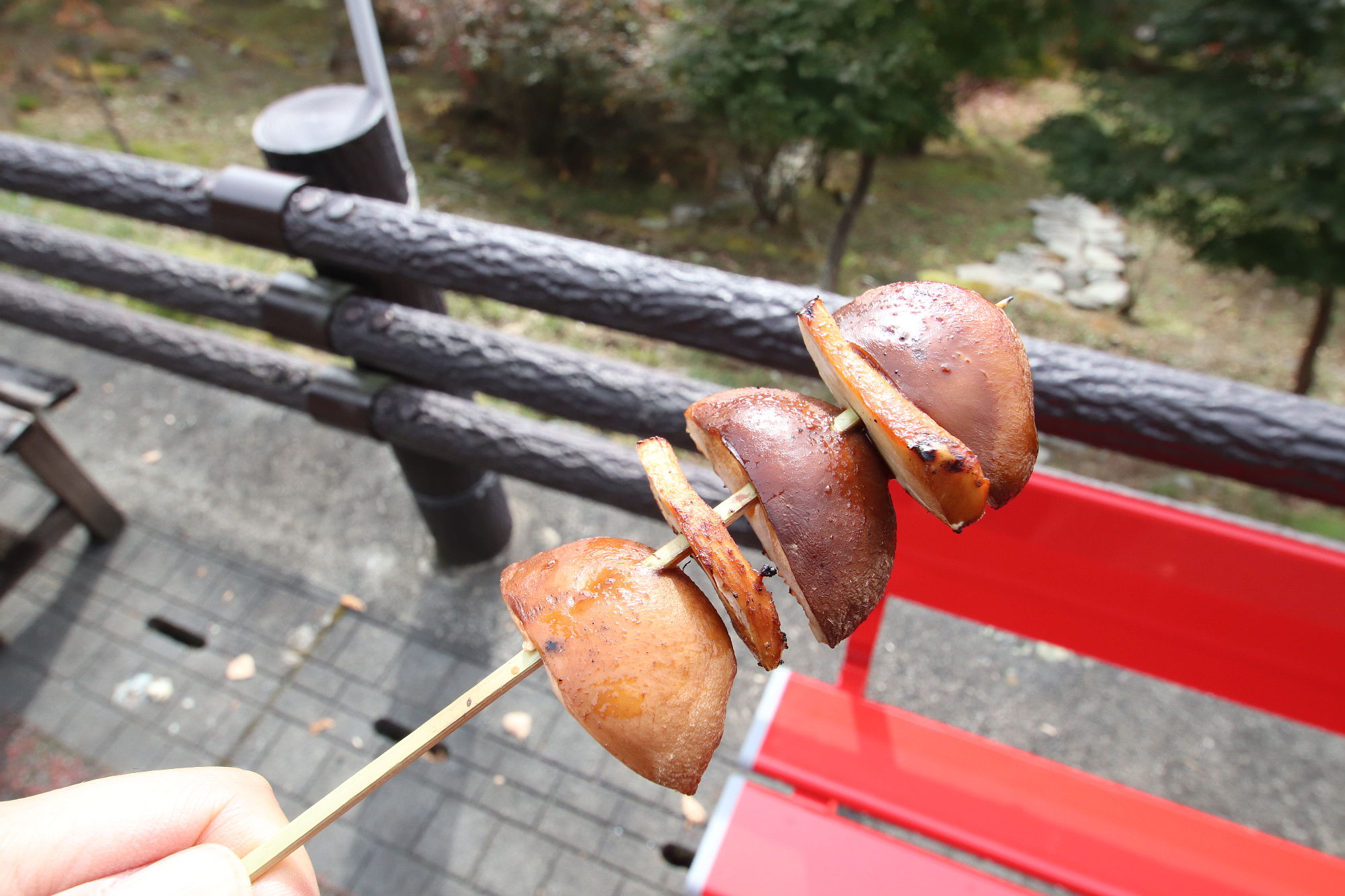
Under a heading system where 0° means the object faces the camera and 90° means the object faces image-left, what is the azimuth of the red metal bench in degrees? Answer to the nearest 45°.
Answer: approximately 45°

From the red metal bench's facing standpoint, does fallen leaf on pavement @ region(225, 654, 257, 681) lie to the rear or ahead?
ahead

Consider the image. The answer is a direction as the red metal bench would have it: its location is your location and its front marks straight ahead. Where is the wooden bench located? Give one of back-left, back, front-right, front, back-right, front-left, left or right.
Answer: front-right

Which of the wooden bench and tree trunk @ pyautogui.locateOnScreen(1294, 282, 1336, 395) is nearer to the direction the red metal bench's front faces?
the wooden bench

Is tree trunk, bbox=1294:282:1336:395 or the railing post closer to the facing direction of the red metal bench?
the railing post

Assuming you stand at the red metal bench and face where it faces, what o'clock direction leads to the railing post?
The railing post is roughly at 2 o'clock from the red metal bench.
